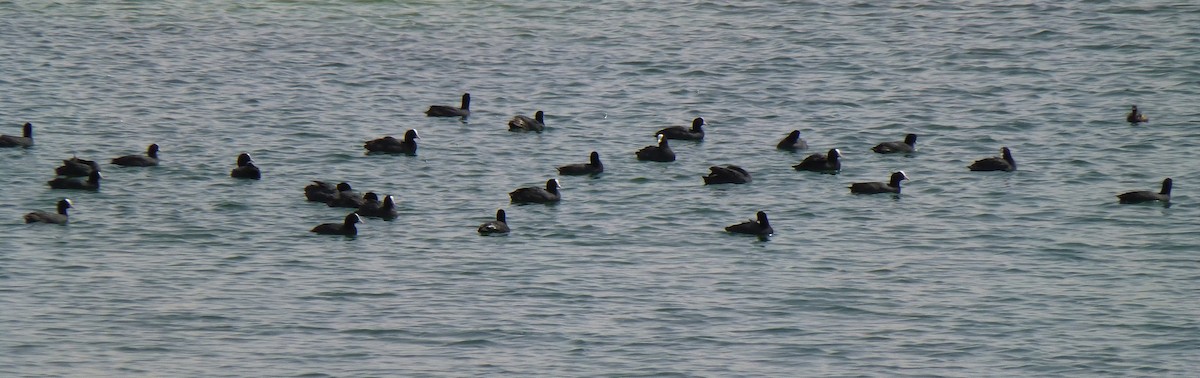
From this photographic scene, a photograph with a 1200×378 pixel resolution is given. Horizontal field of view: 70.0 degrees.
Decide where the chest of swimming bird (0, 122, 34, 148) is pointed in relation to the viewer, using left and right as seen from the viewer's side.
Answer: facing to the right of the viewer

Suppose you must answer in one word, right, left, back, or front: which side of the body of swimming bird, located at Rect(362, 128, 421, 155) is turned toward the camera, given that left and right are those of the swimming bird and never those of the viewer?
right

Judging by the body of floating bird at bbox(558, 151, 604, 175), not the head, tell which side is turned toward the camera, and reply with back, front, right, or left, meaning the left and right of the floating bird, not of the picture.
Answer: right

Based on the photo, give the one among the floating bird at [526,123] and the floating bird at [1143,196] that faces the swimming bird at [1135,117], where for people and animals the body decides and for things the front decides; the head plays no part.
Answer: the floating bird at [526,123]

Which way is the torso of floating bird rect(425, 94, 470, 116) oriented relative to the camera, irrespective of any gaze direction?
to the viewer's right

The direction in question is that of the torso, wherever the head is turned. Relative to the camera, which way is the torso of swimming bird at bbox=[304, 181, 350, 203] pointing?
to the viewer's right

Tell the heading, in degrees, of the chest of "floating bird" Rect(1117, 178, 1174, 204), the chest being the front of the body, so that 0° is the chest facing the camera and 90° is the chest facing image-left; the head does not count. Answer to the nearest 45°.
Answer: approximately 270°
